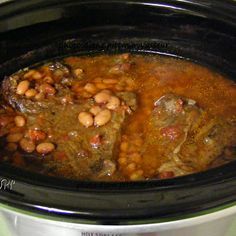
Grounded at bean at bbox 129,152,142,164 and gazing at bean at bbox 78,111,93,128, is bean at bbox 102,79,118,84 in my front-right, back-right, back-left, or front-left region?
front-right

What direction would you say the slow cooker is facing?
toward the camera

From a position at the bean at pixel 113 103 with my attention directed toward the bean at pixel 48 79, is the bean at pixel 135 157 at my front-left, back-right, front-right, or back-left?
back-left
